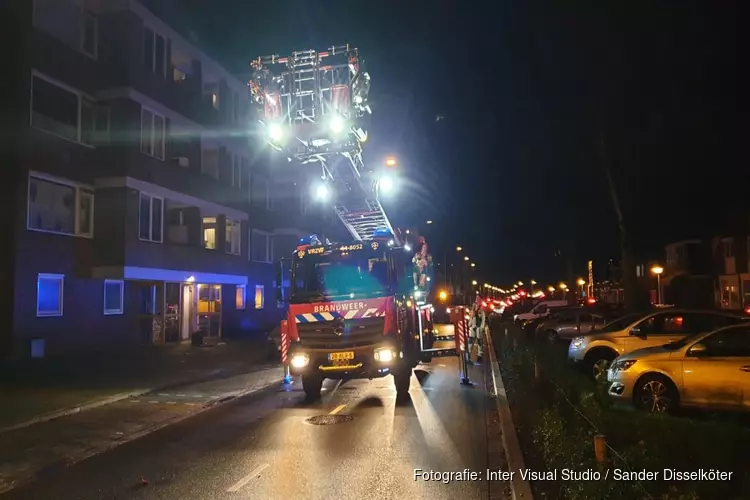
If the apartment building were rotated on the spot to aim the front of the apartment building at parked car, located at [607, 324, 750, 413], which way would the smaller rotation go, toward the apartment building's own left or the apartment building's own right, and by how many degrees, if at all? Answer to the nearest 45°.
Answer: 0° — it already faces it

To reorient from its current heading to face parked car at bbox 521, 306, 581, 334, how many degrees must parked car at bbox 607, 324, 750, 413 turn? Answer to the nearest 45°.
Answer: approximately 90° to its right

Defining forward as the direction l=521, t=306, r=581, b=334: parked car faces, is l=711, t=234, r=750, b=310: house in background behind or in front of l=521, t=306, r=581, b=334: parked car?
behind

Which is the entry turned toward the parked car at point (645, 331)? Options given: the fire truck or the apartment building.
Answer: the apartment building

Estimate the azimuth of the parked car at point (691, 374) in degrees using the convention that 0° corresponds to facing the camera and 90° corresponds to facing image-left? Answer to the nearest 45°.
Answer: approximately 90°

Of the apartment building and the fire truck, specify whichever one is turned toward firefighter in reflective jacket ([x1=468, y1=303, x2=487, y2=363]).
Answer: the apartment building

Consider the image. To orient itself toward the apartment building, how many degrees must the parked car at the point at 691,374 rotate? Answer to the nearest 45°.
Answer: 0° — it already faces it

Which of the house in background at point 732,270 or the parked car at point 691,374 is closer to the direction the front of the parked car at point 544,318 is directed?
the parked car

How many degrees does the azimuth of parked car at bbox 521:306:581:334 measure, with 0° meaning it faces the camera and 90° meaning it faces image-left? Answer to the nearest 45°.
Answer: approximately 45°
